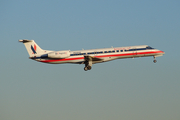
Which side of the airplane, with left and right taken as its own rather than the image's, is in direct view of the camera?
right
